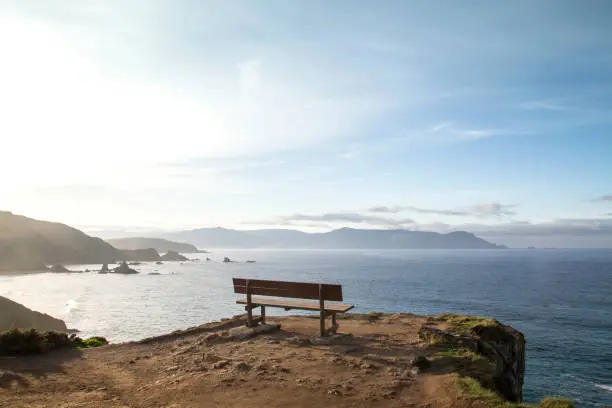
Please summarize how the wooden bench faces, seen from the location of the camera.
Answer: facing away from the viewer and to the right of the viewer

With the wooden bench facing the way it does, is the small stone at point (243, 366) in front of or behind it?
behind

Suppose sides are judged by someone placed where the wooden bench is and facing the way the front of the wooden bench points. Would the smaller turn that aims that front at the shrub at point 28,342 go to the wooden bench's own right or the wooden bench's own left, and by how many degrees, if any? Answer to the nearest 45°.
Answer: approximately 135° to the wooden bench's own left

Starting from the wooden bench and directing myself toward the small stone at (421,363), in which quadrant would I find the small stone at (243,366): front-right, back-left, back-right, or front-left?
front-right

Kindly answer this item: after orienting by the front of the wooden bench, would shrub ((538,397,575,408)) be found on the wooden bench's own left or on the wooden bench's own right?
on the wooden bench's own right

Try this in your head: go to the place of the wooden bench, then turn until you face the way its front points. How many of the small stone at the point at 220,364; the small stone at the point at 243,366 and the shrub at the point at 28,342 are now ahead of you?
0

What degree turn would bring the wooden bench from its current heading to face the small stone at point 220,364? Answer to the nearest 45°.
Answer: approximately 180°

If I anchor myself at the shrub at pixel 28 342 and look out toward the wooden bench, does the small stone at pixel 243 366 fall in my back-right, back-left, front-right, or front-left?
front-right

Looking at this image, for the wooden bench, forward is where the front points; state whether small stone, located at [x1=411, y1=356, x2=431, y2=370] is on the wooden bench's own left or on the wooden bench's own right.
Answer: on the wooden bench's own right

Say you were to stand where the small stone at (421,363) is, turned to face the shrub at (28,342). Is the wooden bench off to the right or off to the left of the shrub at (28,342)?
right
